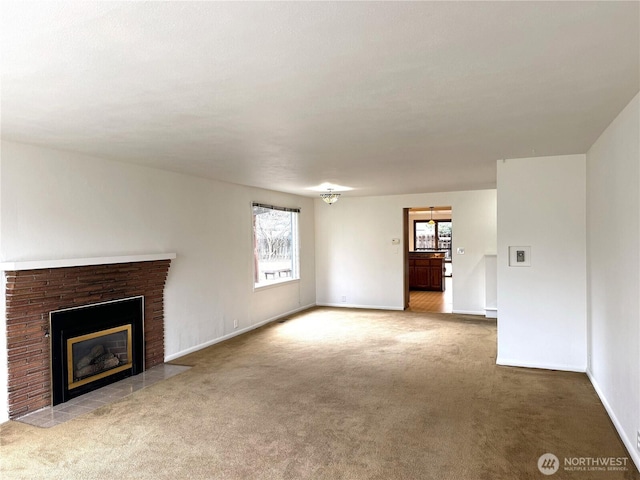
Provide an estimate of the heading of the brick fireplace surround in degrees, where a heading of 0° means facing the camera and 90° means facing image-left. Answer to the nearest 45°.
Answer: approximately 315°

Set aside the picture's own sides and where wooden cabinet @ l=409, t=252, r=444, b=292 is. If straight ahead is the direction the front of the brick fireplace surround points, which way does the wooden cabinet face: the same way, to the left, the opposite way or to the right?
to the right

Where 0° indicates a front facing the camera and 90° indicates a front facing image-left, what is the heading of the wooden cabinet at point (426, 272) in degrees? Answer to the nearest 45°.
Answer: approximately 0°

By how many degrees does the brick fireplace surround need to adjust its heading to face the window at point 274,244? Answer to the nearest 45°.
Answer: approximately 90° to its left
